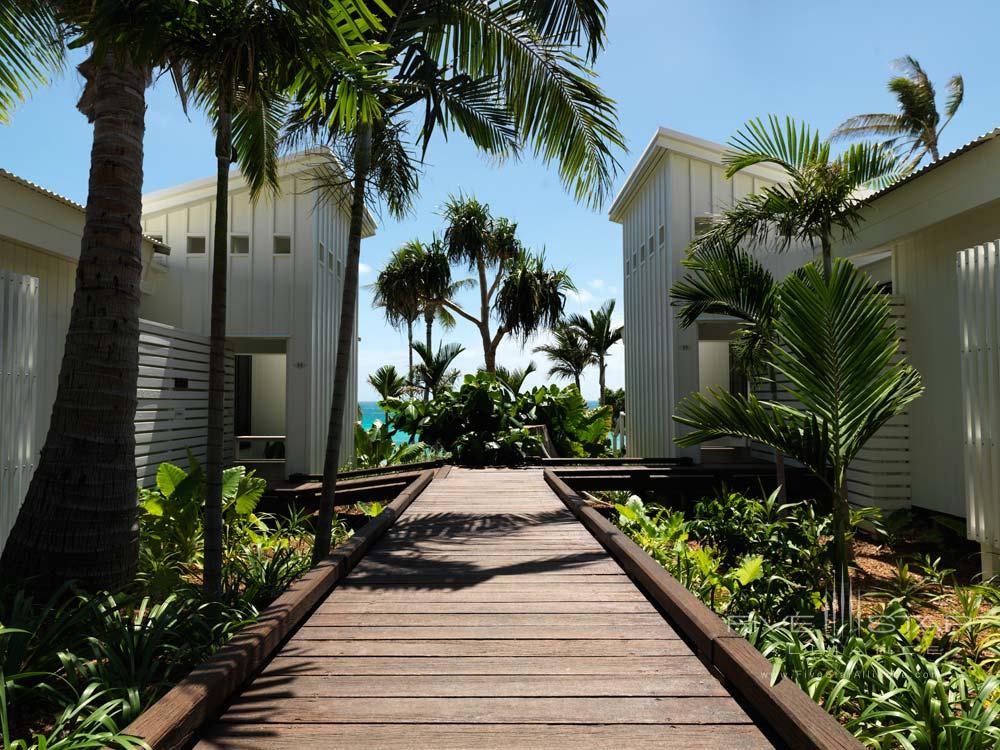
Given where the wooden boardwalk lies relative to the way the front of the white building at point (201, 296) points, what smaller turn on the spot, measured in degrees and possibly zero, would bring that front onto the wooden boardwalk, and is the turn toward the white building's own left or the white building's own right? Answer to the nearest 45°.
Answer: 0° — it already faces it

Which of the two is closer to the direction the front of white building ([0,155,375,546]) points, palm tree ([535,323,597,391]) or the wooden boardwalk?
the wooden boardwalk

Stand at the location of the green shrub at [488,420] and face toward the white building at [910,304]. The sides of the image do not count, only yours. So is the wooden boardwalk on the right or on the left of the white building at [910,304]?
right

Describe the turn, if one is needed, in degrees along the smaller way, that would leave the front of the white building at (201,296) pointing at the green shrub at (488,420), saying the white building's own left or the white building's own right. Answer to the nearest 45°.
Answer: approximately 90° to the white building's own left

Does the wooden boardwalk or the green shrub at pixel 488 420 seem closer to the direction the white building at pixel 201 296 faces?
the wooden boardwalk
